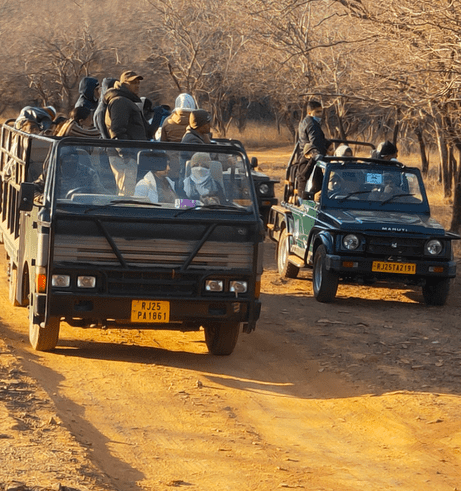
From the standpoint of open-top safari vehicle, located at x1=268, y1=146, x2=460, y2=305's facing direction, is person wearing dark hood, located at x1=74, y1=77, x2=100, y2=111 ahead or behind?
behind

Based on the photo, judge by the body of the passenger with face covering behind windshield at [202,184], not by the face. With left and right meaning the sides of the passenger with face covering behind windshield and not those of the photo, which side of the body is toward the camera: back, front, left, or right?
front

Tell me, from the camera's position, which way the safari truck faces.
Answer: facing the viewer

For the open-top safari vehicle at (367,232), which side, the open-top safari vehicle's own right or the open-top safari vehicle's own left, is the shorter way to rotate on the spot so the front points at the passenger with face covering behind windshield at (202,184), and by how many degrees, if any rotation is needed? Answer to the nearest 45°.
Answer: approximately 45° to the open-top safari vehicle's own right

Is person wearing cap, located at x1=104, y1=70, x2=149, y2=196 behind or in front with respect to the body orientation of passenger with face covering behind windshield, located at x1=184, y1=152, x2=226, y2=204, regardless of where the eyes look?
behind

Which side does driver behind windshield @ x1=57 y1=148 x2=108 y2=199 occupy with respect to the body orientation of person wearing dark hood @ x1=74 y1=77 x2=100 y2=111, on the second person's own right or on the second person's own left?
on the second person's own right

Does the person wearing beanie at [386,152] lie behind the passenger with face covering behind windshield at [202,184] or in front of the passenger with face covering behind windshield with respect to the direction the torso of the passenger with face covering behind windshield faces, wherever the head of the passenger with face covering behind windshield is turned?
behind

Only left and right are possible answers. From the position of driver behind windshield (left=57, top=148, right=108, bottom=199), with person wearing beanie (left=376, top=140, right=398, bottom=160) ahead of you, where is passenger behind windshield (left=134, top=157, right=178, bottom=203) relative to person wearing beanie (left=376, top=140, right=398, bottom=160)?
right
